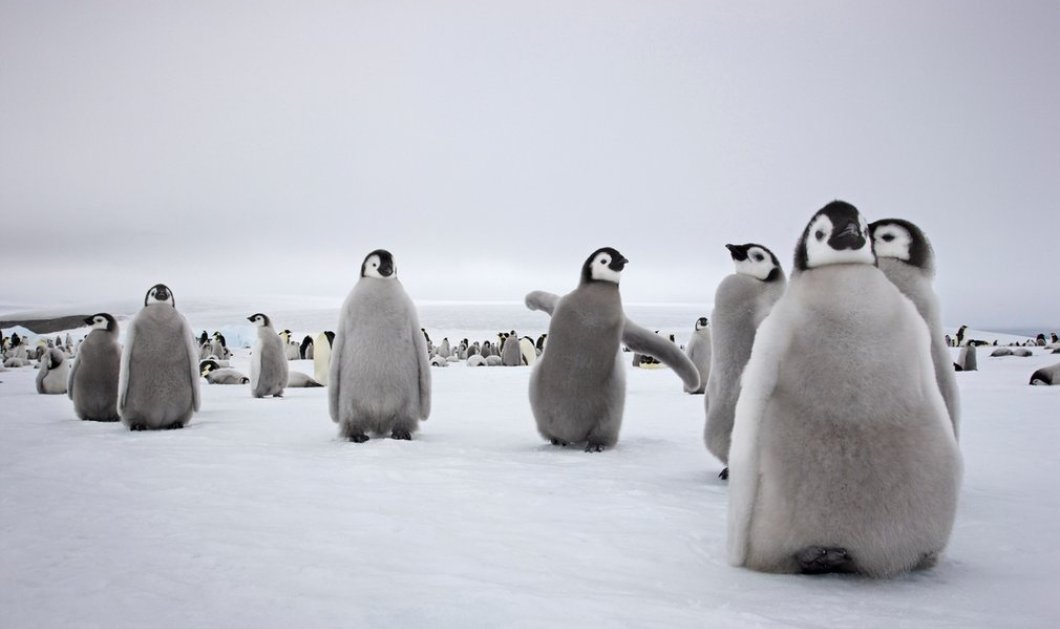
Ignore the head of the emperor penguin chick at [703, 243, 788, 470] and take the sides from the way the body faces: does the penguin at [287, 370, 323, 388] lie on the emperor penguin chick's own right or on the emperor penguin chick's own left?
on the emperor penguin chick's own right

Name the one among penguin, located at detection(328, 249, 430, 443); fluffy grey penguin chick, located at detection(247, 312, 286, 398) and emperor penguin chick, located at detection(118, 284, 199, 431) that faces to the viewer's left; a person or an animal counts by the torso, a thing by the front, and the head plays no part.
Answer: the fluffy grey penguin chick

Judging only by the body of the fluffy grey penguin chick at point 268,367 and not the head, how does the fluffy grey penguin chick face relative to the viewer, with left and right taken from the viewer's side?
facing to the left of the viewer

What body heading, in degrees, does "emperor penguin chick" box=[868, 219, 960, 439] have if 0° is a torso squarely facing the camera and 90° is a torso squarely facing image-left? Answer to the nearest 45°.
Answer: approximately 90°

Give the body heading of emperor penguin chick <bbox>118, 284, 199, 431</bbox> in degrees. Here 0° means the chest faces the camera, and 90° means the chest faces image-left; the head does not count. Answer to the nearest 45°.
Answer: approximately 0°

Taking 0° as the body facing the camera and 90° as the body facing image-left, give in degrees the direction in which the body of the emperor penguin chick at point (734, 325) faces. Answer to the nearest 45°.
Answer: approximately 90°

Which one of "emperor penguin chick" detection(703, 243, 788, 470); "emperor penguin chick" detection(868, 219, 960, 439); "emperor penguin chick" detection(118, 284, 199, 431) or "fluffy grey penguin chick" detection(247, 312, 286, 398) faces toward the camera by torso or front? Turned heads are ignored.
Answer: "emperor penguin chick" detection(118, 284, 199, 431)

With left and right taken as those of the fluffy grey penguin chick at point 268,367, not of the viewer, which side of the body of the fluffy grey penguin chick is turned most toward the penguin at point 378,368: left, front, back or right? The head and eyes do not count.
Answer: left
